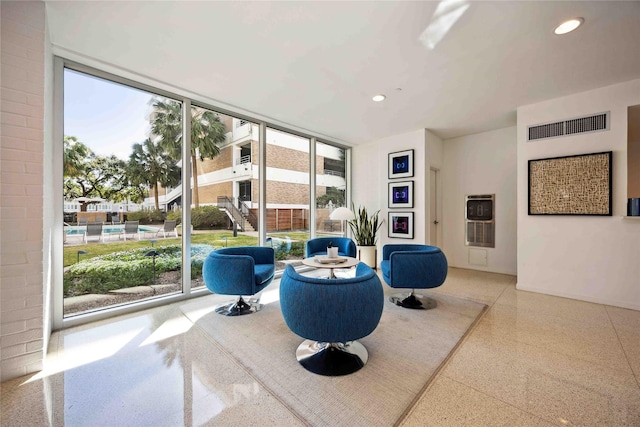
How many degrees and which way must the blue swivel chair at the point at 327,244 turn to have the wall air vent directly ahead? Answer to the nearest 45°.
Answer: approximately 90° to its left

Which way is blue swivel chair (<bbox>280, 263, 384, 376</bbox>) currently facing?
away from the camera

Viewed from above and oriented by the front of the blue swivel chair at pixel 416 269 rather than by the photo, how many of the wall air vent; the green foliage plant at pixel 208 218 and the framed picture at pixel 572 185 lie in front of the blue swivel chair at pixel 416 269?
1

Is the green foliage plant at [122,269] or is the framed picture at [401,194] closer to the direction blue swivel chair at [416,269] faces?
the green foliage plant

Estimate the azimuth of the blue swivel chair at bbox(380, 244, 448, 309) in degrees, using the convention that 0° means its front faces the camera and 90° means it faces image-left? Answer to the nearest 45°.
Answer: approximately 90°

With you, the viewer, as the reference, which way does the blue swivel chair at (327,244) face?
facing the viewer

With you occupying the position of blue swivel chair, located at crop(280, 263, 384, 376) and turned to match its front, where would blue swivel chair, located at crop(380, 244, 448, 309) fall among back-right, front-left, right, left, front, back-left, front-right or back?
front-right

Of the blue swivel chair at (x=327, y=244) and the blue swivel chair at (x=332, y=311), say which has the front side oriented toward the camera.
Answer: the blue swivel chair at (x=327, y=244)

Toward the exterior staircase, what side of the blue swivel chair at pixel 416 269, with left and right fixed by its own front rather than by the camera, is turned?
right

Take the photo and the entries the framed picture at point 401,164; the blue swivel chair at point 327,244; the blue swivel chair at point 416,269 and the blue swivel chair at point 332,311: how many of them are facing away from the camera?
1

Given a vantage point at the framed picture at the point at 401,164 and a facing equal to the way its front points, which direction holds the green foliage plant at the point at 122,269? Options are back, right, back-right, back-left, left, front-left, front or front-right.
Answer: front

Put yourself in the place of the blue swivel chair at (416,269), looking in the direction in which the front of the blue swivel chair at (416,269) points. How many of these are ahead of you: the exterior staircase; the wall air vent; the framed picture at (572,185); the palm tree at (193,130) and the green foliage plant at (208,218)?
3

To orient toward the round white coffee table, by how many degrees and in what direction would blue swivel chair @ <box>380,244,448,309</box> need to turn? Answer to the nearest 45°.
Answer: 0° — it already faces it

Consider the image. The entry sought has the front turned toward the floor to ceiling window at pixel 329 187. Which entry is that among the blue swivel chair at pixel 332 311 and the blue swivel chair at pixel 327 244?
the blue swivel chair at pixel 332 311

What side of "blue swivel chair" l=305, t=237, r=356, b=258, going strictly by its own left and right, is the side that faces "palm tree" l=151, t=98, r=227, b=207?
back

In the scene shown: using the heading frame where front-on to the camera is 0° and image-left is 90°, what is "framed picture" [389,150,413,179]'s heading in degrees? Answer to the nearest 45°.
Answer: approximately 45°

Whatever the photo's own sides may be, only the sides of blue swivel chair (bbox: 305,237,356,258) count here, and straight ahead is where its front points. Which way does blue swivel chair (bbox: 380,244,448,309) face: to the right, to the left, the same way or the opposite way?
to the right
